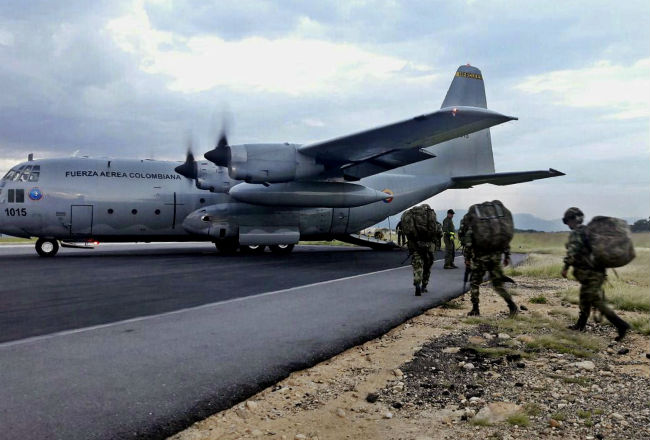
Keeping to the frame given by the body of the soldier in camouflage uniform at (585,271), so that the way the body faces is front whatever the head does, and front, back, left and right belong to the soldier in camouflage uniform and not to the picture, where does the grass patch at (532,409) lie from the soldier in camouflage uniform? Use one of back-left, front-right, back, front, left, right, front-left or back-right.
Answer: left

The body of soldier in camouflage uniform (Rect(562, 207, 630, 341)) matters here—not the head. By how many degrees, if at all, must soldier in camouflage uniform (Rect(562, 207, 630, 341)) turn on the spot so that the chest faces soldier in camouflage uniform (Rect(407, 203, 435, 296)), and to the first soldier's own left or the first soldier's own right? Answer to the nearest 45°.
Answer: approximately 45° to the first soldier's own right

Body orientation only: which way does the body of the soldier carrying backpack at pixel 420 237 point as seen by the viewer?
away from the camera

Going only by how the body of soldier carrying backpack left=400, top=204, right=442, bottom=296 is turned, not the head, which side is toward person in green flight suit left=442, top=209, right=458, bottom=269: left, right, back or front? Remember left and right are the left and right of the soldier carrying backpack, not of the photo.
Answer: front

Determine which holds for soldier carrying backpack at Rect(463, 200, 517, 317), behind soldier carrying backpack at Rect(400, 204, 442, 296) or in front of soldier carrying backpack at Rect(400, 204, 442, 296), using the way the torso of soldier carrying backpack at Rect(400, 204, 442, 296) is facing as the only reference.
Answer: behind

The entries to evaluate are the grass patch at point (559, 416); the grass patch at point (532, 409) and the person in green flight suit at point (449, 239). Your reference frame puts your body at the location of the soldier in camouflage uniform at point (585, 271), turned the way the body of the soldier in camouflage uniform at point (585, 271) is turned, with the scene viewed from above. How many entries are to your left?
2

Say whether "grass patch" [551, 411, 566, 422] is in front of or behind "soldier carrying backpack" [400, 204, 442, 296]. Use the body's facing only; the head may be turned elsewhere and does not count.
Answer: behind

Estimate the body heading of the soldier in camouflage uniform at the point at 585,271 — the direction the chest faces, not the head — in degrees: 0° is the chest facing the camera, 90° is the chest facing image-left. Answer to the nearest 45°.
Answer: approximately 90°

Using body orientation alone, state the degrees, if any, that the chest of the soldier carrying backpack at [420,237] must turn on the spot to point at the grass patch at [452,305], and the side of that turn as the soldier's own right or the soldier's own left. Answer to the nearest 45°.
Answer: approximately 135° to the soldier's own right

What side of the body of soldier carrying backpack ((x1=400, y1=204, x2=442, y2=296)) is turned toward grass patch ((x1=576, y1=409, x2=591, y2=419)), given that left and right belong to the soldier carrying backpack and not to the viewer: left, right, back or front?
back
